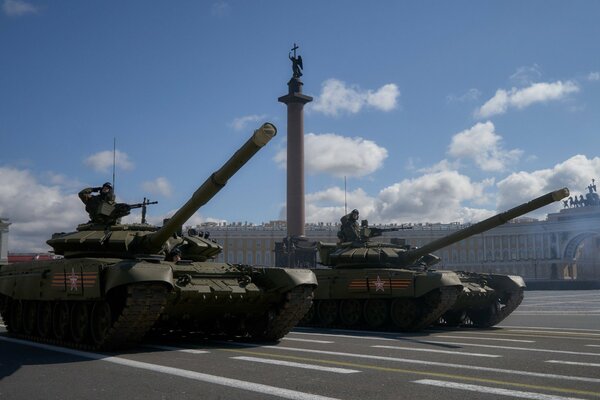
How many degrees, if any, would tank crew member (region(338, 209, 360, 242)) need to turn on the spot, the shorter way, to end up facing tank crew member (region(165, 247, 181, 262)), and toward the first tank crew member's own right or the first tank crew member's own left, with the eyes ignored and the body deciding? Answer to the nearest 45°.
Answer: approximately 90° to the first tank crew member's own right

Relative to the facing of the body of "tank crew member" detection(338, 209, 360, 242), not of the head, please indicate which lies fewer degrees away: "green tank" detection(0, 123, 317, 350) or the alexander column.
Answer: the green tank

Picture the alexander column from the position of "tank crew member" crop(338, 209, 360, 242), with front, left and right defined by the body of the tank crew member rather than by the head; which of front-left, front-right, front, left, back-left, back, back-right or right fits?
back-left

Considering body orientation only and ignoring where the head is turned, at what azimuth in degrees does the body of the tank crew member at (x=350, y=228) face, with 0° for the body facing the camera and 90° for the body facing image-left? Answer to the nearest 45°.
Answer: approximately 315°

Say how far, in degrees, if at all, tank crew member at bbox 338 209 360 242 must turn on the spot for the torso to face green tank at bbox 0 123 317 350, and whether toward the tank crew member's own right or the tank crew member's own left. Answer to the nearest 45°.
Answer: approximately 90° to the tank crew member's own right
